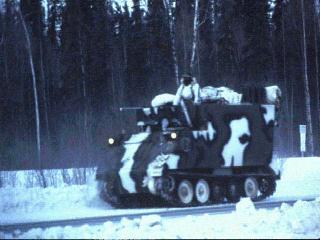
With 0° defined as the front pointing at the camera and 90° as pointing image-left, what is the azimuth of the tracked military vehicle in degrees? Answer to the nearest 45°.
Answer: approximately 45°
